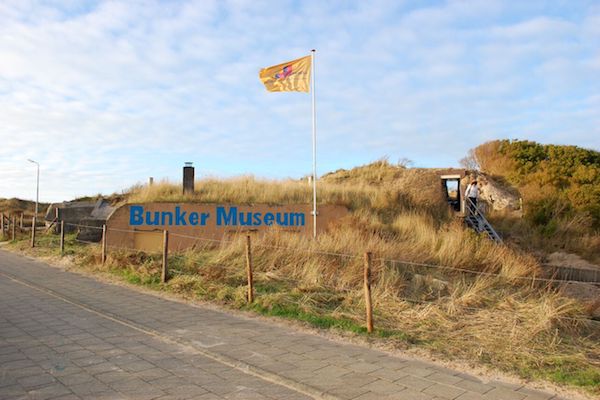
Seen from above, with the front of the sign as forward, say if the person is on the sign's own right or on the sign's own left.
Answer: on the sign's own left

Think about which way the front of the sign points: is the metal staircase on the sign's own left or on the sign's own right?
on the sign's own left

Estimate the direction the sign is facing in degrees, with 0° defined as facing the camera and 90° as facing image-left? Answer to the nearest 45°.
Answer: approximately 0°
